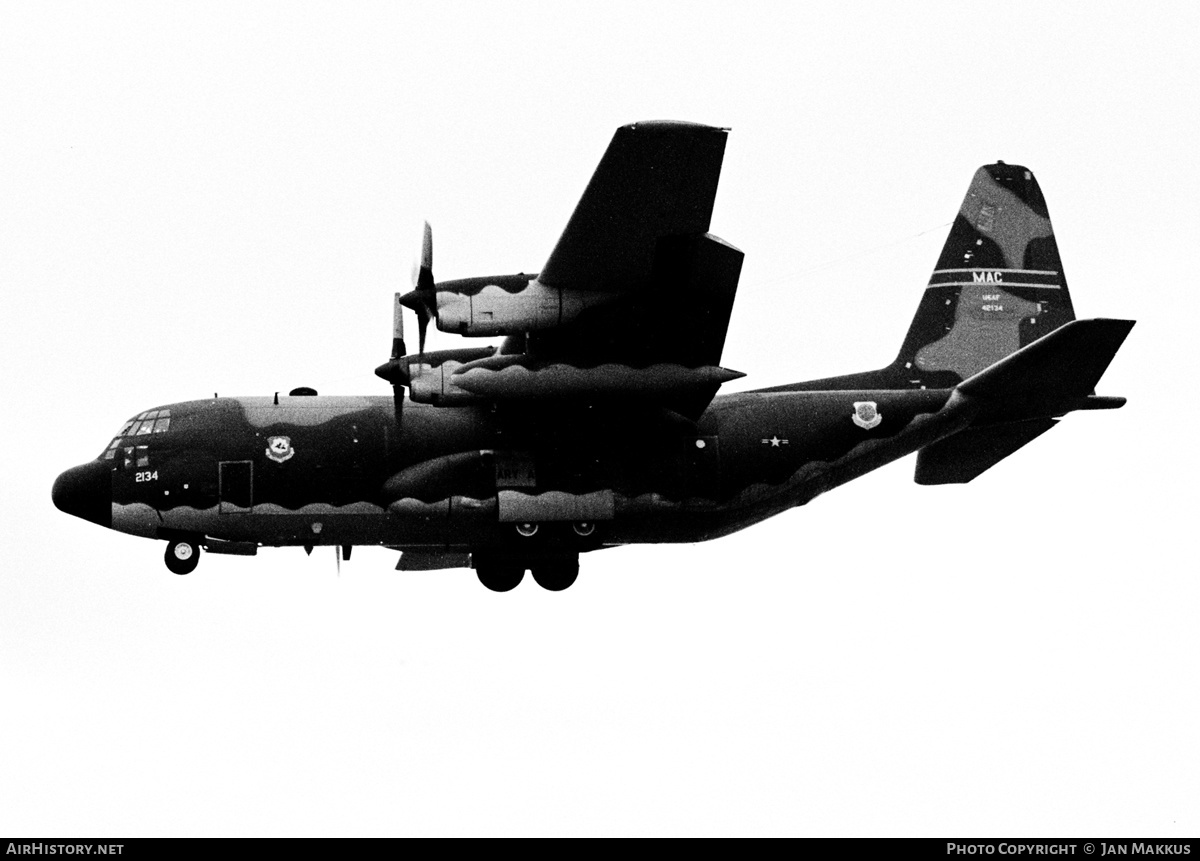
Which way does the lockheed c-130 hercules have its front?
to the viewer's left
